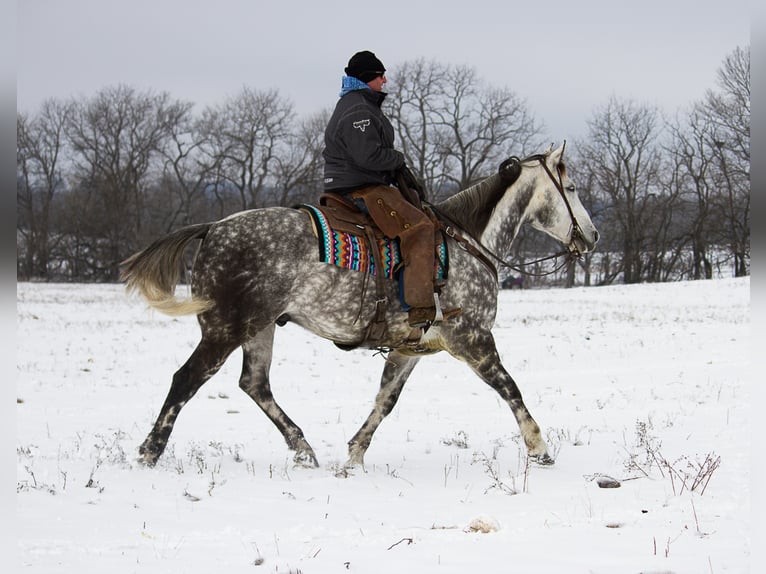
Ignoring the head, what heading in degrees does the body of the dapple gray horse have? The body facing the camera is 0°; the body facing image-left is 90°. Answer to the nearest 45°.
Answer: approximately 270°

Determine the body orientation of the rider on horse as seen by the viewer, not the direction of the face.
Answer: to the viewer's right

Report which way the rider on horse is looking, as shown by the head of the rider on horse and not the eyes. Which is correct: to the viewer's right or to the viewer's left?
to the viewer's right
